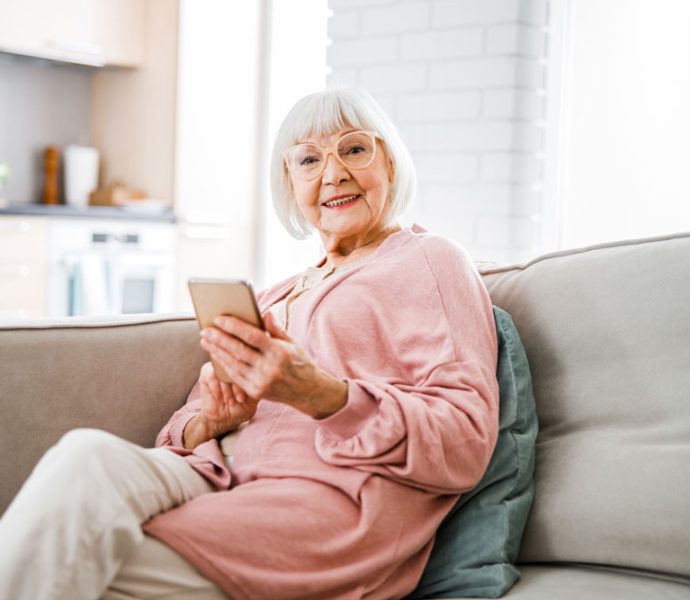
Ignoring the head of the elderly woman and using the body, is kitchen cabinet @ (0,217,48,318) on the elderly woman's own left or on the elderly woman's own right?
on the elderly woman's own right

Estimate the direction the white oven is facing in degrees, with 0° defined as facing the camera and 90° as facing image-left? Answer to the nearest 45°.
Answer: approximately 0°

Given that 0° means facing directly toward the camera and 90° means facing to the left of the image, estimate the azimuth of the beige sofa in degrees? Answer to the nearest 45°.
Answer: approximately 45°

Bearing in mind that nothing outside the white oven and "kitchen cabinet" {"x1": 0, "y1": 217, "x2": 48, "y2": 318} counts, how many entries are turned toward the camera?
2

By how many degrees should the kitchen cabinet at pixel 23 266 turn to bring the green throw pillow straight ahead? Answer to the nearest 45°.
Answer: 0° — it already faces it

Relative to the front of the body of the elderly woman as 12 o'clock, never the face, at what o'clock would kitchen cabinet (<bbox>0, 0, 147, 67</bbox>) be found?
The kitchen cabinet is roughly at 4 o'clock from the elderly woman.

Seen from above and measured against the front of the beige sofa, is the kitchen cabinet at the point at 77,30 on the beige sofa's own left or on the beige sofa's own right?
on the beige sofa's own right

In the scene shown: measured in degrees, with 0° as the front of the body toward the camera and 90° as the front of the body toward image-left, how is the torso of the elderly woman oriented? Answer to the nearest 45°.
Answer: approximately 45°
